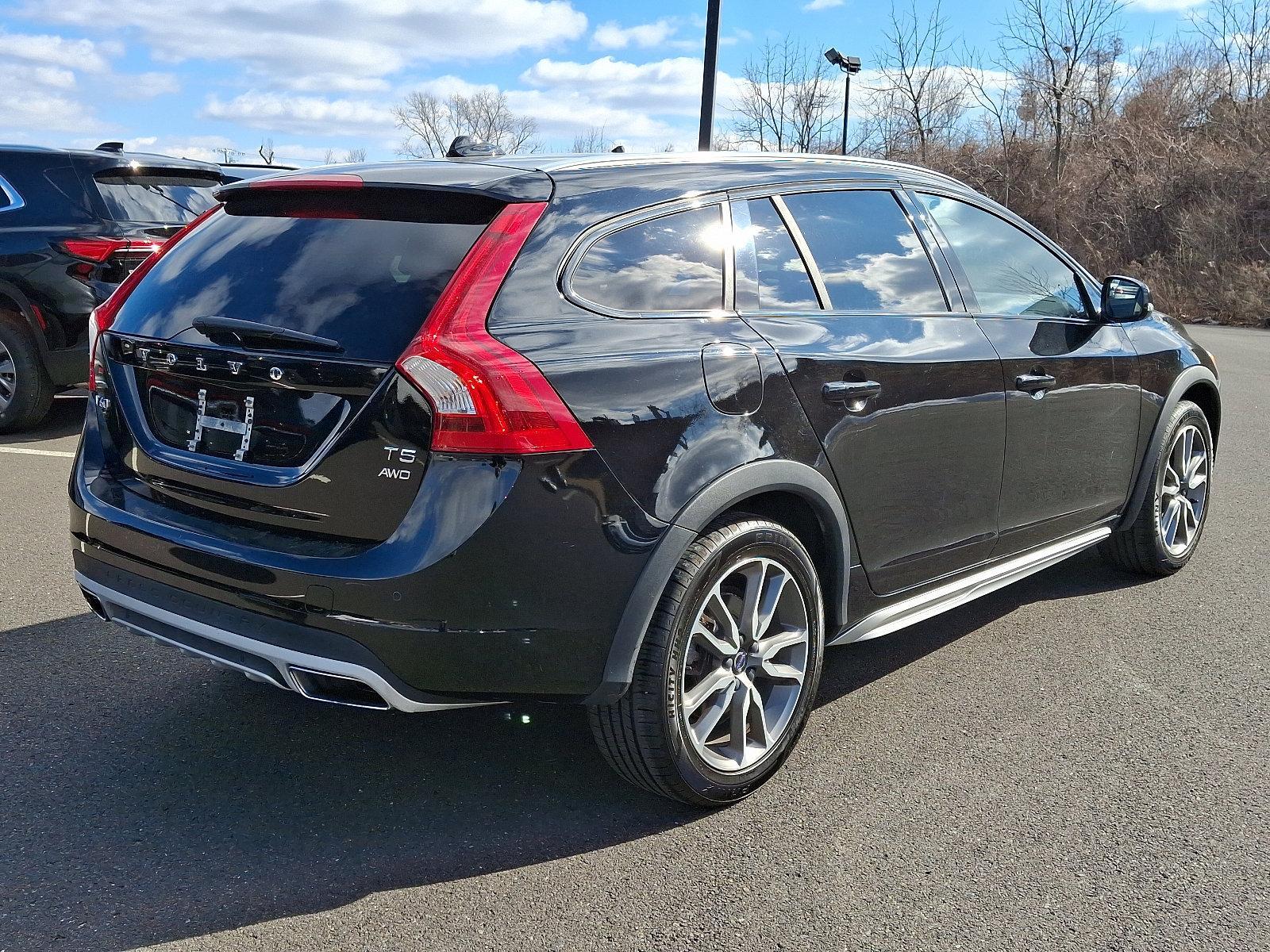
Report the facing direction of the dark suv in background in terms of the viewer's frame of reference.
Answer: facing away from the viewer and to the left of the viewer

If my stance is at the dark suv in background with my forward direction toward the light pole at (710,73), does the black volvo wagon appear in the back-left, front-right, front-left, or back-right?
back-right

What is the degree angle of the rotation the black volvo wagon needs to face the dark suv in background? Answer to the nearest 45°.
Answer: approximately 90° to its left

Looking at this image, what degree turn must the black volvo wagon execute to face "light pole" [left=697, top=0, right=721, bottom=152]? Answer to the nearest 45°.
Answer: approximately 45° to its left

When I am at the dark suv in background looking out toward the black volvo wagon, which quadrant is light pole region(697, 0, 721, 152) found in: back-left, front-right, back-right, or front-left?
back-left

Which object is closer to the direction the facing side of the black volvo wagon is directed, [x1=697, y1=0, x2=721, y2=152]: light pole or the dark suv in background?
the light pole

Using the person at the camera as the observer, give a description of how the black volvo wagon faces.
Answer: facing away from the viewer and to the right of the viewer

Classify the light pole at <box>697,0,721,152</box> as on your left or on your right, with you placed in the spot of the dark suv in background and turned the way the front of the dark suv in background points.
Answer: on your right
